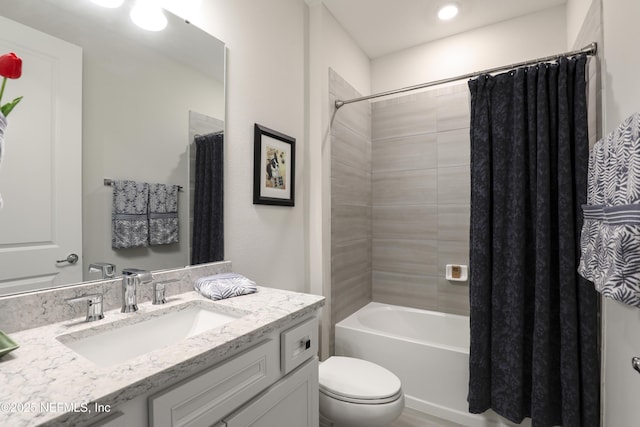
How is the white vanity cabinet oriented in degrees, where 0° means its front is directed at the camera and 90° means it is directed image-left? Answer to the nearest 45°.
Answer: approximately 315°

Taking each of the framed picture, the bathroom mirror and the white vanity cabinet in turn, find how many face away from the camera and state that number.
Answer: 0

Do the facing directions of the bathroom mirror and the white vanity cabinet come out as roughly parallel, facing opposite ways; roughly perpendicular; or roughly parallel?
roughly parallel

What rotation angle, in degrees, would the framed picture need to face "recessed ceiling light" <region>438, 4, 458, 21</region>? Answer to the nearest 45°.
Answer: approximately 45° to its left

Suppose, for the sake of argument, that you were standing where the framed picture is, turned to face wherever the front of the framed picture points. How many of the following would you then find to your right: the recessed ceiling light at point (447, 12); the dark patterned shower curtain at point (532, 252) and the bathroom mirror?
1

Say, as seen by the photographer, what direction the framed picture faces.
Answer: facing the viewer and to the right of the viewer

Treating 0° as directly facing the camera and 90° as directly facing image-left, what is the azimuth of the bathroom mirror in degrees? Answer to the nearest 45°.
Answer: approximately 315°
